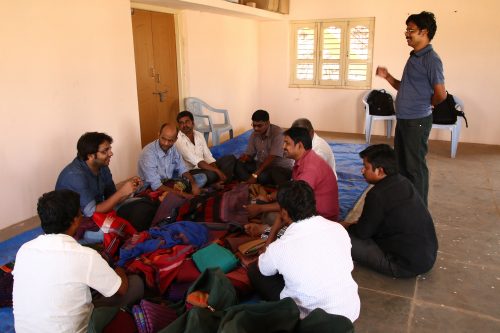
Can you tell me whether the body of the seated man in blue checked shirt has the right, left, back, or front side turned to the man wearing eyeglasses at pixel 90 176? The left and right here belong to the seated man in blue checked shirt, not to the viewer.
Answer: right

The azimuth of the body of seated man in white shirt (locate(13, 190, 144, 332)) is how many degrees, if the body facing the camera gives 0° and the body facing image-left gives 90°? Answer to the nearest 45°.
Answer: approximately 225°

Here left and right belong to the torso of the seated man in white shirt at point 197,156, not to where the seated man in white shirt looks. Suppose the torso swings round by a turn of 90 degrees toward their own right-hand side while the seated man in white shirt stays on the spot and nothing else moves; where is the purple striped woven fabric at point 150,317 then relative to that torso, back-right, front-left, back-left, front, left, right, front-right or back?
front-left

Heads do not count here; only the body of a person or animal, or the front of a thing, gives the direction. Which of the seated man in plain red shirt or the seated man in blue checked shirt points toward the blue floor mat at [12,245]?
the seated man in plain red shirt

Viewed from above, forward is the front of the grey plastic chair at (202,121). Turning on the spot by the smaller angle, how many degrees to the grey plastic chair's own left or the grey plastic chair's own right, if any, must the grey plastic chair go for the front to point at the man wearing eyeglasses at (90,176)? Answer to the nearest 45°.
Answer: approximately 45° to the grey plastic chair's own right

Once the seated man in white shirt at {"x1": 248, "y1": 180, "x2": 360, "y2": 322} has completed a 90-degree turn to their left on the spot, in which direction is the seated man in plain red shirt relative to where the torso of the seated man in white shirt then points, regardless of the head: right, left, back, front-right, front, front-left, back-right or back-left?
back-right

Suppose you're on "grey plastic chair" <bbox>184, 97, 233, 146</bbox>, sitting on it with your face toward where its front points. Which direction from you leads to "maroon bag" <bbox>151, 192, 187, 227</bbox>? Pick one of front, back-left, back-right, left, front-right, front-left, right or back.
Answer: front-right

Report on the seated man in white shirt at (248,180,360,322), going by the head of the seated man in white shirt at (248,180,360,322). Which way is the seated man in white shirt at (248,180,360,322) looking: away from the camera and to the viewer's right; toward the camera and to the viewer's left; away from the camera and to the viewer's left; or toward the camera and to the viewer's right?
away from the camera and to the viewer's left

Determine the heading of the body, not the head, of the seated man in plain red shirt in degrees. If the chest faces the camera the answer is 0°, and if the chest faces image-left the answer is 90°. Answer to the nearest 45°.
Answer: approximately 90°
